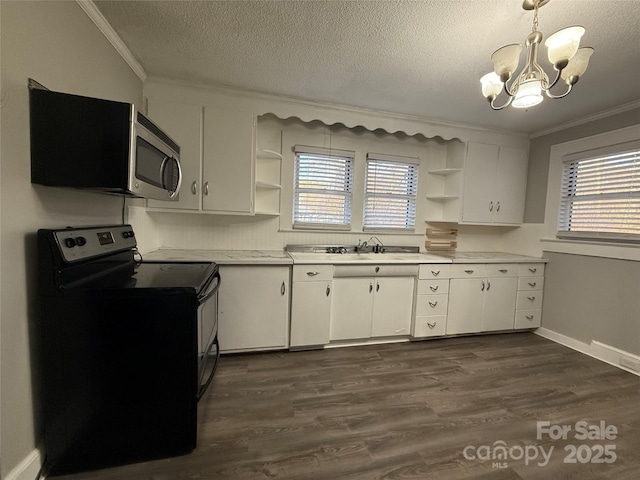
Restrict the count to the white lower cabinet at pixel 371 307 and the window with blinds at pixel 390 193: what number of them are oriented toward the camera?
2

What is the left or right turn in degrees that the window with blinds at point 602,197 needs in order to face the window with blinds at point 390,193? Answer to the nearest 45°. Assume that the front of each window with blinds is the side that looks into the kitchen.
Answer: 0° — it already faces it
